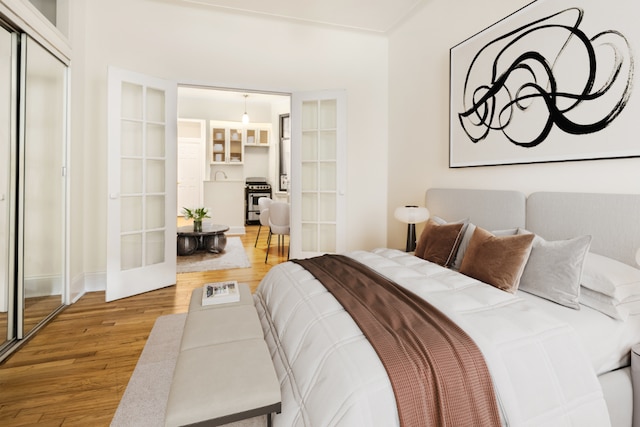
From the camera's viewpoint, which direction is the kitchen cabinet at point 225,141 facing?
toward the camera

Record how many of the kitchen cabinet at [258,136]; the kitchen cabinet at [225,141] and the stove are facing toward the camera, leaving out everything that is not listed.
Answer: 3

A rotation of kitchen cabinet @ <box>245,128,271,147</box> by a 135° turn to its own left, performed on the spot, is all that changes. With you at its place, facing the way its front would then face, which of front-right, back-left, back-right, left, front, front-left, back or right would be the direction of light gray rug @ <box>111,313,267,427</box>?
back-right

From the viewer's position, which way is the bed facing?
facing the viewer and to the left of the viewer

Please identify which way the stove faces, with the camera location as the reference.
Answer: facing the viewer

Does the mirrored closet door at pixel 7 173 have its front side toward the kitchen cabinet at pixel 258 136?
no

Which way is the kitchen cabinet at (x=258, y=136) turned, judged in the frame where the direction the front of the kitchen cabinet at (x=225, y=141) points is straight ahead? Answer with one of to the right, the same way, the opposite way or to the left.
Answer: the same way

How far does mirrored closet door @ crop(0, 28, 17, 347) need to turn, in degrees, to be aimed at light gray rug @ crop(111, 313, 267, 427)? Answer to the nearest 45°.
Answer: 0° — it already faces it

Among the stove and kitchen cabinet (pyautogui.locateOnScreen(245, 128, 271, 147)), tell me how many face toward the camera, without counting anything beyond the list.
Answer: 2

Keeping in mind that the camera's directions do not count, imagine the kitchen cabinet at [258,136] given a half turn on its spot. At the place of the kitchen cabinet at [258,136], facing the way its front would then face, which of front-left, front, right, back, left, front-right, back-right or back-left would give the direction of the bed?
back

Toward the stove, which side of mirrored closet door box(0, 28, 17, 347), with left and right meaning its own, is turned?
left

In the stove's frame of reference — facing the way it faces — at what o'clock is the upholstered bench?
The upholstered bench is roughly at 12 o'clock from the stove.

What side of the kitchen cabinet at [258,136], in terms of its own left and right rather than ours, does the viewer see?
front

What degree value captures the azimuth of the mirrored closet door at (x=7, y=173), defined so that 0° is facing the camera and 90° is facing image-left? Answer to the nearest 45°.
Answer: approximately 315°
